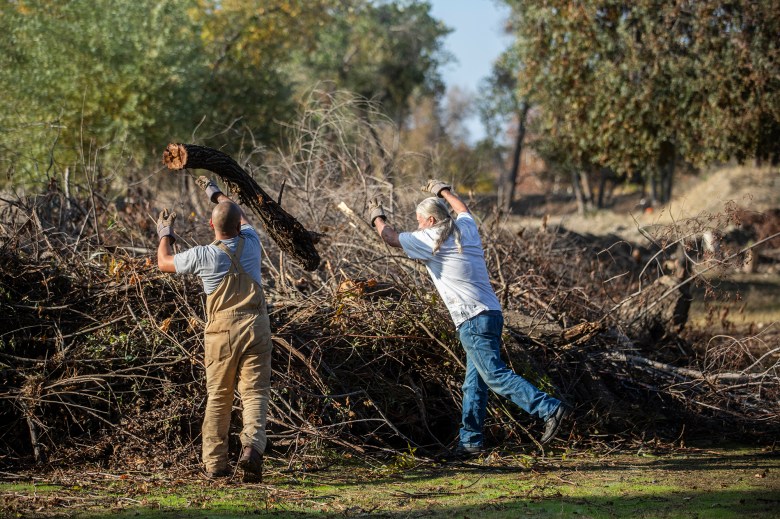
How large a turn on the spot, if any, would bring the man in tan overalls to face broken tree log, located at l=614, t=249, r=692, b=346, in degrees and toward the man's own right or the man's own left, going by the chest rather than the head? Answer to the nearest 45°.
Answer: approximately 45° to the man's own right

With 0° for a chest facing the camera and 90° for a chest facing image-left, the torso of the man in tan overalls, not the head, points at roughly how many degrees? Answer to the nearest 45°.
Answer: approximately 180°

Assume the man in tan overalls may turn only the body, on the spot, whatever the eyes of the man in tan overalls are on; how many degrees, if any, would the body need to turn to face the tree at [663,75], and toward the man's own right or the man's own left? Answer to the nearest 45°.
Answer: approximately 45° to the man's own right

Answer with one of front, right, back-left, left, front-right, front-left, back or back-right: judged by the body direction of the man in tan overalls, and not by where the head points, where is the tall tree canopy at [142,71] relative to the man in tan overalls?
front

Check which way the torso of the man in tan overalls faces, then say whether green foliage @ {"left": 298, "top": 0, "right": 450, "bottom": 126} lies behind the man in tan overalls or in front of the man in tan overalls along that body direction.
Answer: in front

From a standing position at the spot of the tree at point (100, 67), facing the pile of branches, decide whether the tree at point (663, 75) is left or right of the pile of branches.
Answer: left

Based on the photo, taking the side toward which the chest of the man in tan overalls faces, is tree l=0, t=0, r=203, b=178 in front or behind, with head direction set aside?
in front

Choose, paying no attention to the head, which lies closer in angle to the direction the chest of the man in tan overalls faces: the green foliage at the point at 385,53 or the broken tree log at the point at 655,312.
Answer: the green foliage
